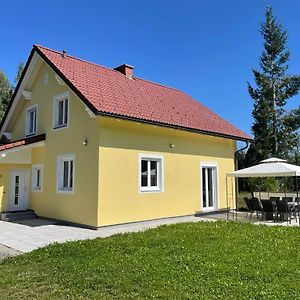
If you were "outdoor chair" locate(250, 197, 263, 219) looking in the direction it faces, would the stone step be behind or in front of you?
behind

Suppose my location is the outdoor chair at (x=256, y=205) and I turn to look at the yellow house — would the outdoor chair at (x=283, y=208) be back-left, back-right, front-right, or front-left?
back-left

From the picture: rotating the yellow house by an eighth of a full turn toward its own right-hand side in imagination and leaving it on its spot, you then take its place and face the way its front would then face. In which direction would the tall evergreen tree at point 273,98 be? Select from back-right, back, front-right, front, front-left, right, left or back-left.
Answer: back-right

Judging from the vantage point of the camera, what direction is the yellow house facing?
facing the viewer and to the left of the viewer

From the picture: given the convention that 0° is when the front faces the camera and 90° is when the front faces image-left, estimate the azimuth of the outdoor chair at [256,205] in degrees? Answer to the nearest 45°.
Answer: approximately 225°

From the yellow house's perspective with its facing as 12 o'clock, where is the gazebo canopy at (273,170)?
The gazebo canopy is roughly at 8 o'clock from the yellow house.

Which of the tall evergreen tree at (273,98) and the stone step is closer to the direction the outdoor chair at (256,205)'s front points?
the tall evergreen tree

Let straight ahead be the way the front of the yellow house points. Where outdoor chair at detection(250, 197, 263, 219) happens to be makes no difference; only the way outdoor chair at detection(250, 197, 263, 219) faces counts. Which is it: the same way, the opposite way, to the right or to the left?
the opposite way

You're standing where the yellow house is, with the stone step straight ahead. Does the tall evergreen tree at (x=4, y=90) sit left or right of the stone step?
right
